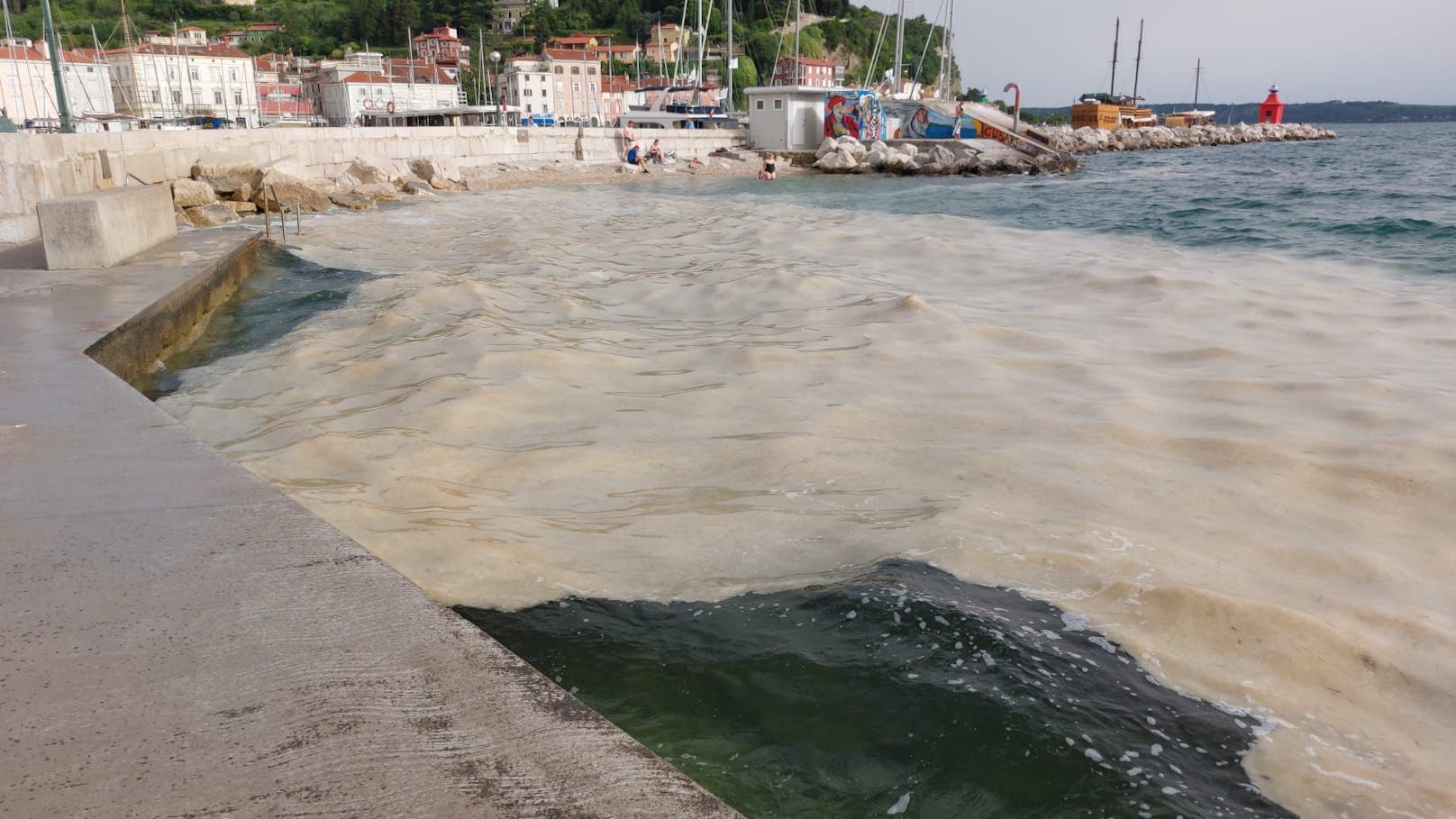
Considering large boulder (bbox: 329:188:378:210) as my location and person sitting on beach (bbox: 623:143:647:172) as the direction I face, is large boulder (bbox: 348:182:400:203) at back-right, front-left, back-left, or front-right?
front-left

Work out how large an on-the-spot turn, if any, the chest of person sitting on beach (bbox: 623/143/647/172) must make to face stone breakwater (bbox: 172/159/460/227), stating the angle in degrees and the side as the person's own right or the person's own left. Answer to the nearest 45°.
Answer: approximately 45° to the person's own right

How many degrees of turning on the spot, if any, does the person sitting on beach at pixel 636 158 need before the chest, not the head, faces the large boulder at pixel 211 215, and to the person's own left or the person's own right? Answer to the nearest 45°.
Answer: approximately 45° to the person's own right

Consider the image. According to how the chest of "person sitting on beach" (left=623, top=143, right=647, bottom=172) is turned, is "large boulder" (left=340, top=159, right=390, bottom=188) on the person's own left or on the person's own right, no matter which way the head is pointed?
on the person's own right

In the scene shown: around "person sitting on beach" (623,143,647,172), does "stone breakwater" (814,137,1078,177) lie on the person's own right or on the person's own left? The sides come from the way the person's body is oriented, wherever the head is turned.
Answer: on the person's own left

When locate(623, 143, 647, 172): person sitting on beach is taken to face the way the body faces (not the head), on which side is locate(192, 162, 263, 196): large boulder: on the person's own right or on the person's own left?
on the person's own right

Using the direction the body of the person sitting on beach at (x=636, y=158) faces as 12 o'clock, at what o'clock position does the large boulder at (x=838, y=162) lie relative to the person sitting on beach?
The large boulder is roughly at 10 o'clock from the person sitting on beach.

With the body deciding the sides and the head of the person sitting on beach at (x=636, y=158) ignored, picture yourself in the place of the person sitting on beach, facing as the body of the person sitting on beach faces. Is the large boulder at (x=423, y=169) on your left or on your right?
on your right

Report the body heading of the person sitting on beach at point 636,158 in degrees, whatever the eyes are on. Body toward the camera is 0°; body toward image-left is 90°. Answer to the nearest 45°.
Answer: approximately 315°

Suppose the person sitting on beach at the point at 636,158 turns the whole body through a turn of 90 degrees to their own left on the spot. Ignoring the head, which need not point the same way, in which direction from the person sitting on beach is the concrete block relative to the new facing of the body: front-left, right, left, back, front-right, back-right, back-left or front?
back-right

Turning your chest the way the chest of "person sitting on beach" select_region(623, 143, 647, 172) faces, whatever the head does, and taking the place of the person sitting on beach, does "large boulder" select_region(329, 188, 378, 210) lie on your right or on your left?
on your right

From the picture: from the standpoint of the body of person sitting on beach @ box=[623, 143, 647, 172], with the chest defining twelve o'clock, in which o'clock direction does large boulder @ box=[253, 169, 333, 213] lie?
The large boulder is roughly at 4 o'clock from the person sitting on beach.

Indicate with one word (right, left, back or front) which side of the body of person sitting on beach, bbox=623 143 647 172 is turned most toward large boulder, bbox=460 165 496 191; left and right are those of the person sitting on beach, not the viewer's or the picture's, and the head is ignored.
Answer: right
